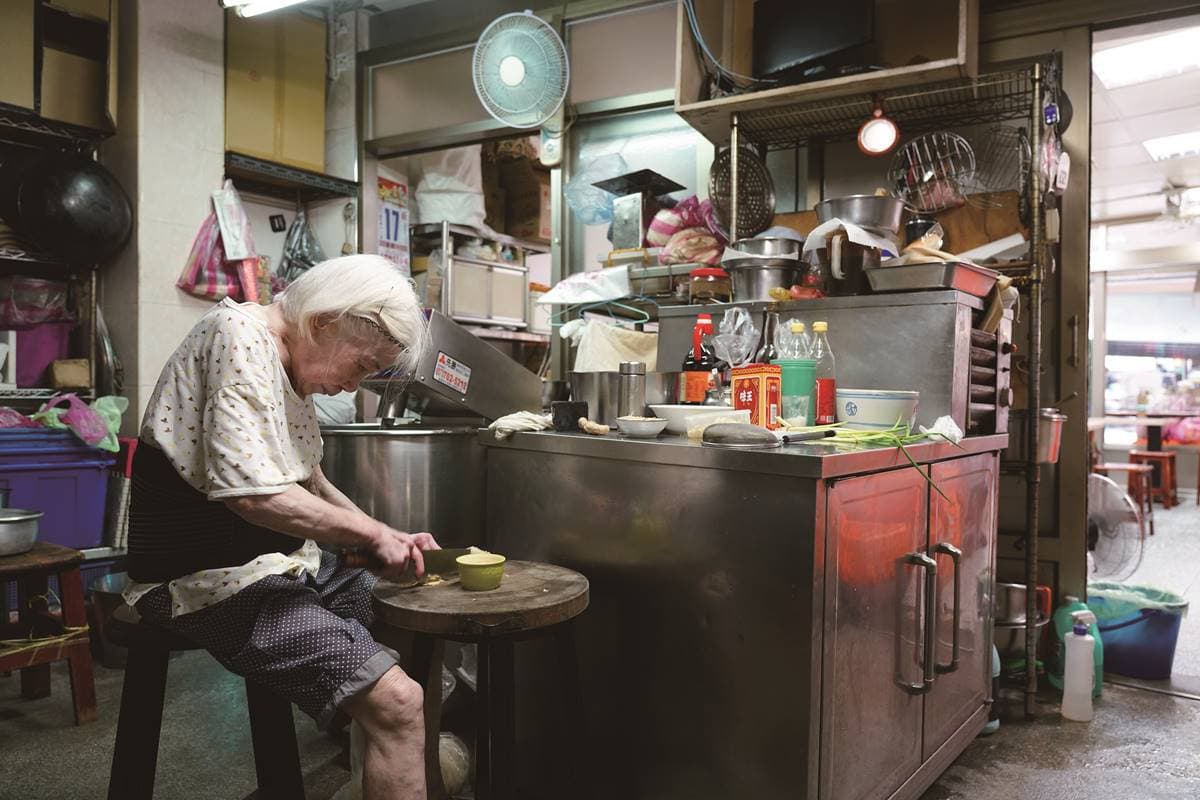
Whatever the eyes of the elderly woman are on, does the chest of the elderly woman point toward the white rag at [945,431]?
yes

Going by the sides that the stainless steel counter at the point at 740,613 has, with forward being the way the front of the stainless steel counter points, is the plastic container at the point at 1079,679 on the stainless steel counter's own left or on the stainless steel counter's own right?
on the stainless steel counter's own left

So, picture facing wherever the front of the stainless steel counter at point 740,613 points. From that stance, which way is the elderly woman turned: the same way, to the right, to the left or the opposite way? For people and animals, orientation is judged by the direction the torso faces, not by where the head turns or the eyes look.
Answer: to the left

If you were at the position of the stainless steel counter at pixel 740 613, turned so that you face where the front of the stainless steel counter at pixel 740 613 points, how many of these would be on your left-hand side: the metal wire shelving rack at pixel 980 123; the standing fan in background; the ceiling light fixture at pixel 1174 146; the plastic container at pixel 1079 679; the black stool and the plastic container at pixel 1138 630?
5

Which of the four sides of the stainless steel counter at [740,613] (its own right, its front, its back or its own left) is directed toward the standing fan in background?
left

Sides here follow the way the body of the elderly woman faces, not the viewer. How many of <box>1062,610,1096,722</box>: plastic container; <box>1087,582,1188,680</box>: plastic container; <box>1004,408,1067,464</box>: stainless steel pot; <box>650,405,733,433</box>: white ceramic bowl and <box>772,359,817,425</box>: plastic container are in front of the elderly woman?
5

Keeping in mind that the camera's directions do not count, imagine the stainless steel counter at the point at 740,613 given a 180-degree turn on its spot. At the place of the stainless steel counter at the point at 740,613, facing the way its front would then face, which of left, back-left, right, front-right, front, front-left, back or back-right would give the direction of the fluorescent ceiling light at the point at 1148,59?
right

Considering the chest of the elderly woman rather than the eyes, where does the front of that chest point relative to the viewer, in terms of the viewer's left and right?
facing to the right of the viewer

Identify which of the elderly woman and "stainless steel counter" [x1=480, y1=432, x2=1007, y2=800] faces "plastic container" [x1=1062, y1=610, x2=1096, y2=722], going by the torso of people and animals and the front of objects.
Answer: the elderly woman
